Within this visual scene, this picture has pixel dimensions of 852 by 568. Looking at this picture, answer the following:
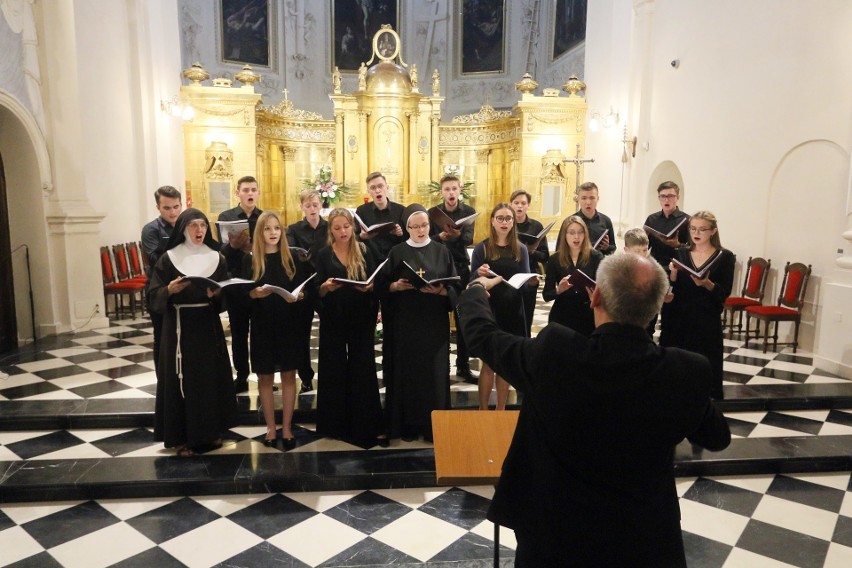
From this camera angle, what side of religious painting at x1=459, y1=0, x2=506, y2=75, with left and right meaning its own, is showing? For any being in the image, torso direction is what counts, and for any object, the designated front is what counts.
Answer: front

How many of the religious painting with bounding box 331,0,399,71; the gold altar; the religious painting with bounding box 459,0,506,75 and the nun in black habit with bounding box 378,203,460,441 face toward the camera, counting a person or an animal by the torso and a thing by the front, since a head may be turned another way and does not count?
4

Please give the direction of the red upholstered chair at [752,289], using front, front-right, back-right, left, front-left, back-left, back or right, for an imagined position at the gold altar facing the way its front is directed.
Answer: front-left

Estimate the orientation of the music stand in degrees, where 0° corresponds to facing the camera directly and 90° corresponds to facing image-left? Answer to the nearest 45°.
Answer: approximately 0°

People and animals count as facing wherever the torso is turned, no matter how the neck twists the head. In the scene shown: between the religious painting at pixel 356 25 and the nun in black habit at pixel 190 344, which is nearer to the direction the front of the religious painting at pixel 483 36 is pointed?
the nun in black habit

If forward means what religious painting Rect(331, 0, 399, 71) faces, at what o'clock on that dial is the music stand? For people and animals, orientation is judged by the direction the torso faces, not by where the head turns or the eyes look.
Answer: The music stand is roughly at 12 o'clock from the religious painting.

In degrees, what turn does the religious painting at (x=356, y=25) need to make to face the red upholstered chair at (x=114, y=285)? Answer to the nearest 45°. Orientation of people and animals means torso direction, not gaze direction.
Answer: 0° — it already faces it

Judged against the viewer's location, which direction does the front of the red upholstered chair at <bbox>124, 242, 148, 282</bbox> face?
facing the viewer and to the right of the viewer

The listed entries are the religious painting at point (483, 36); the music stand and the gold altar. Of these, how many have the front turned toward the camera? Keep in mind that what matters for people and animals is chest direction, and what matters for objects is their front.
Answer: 3

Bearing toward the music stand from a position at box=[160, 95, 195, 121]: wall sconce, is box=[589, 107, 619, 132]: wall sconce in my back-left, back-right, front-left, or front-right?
front-left

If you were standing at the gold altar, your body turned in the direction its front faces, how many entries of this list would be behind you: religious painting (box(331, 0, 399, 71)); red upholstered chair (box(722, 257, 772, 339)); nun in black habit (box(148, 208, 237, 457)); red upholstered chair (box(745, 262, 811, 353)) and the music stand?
1

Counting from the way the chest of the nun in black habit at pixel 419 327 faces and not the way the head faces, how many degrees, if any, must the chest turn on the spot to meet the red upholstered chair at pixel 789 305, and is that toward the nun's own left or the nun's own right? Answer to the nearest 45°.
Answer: approximately 135° to the nun's own left

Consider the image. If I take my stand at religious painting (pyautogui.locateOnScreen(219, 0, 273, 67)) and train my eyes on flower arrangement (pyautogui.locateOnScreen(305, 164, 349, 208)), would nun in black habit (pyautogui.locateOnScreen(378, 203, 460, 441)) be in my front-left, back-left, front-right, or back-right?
front-right

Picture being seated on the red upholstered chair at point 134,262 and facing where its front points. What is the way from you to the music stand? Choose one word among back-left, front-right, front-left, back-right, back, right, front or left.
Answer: front-right

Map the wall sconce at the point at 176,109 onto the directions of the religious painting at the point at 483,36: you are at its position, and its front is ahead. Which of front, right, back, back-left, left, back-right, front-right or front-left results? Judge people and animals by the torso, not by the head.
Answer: front-right

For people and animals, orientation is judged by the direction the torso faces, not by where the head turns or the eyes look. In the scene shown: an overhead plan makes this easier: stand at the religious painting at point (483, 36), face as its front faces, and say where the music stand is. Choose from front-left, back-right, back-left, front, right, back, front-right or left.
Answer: front
